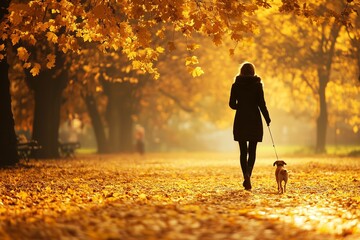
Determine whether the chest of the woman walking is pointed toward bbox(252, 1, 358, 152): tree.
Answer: yes

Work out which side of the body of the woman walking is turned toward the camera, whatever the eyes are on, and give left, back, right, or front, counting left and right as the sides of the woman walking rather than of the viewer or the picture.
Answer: back

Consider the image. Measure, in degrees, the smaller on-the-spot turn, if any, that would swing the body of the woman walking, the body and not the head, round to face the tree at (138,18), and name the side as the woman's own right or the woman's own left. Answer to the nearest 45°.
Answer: approximately 90° to the woman's own left

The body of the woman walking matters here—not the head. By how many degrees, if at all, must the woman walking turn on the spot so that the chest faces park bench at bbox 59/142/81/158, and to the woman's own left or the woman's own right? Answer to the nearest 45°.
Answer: approximately 45° to the woman's own left
